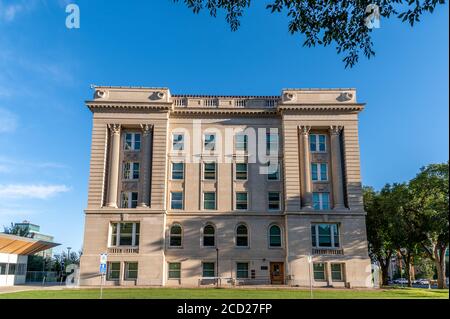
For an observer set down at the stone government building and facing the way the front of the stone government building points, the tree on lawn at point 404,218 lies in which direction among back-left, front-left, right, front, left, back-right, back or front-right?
left

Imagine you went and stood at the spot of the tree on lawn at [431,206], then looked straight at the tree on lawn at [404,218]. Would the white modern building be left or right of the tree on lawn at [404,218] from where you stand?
left

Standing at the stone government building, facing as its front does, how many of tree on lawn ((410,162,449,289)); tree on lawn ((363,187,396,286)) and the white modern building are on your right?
1

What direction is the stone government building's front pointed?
toward the camera

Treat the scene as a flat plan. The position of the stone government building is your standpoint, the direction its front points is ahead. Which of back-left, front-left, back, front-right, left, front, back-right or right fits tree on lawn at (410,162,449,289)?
left

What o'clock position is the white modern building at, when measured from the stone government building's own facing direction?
The white modern building is roughly at 3 o'clock from the stone government building.

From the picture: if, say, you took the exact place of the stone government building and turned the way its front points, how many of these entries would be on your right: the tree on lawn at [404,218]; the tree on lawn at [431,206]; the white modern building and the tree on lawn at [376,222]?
1

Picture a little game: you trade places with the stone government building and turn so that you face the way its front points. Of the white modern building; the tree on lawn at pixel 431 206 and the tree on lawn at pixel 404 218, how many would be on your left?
2

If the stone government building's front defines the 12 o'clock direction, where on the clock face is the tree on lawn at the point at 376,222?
The tree on lawn is roughly at 8 o'clock from the stone government building.
